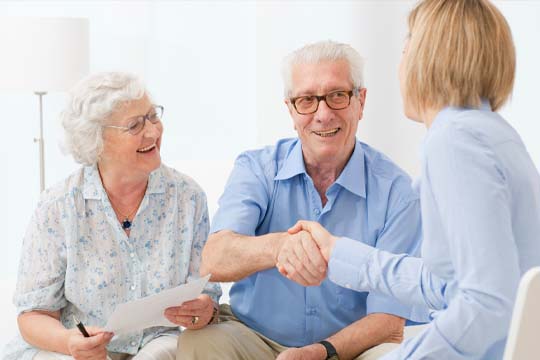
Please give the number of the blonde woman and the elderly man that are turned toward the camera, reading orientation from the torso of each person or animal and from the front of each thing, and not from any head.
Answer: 1

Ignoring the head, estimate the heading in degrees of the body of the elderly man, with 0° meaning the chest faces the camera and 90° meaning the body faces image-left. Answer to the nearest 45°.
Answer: approximately 0°

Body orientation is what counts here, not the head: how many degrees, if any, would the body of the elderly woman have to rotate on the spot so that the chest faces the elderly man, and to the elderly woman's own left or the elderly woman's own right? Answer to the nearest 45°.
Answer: approximately 45° to the elderly woman's own left

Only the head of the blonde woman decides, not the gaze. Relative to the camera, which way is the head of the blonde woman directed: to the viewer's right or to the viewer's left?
to the viewer's left

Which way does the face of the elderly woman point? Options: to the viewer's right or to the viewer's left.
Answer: to the viewer's right

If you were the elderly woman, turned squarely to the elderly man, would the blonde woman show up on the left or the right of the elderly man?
right

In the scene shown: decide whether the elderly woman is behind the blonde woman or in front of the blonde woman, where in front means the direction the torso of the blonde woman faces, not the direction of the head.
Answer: in front

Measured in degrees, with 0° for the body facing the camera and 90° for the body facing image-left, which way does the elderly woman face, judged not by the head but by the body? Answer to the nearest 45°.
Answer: approximately 315°

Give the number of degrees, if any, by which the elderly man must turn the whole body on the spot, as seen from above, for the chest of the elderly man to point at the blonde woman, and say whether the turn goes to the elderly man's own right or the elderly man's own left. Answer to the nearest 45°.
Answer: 0° — they already face them

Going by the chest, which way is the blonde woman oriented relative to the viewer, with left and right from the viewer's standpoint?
facing away from the viewer and to the left of the viewer

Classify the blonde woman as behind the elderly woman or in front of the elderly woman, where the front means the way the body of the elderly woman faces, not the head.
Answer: in front

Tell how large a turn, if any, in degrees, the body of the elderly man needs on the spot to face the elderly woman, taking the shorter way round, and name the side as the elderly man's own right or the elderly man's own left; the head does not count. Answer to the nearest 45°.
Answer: approximately 90° to the elderly man's own right

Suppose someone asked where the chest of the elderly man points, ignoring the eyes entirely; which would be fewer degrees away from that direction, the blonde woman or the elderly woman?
the blonde woman

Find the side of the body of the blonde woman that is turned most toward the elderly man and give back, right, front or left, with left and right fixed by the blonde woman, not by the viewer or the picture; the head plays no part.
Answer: front

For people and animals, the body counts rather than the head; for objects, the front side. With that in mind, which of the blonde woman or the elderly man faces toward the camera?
the elderly man
